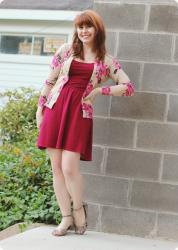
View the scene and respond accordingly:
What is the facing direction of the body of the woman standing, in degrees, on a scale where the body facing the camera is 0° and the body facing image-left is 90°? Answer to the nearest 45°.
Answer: approximately 0°

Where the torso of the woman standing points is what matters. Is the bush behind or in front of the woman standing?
behind

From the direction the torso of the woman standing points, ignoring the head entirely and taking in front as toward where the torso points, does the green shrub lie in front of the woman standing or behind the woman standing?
behind
